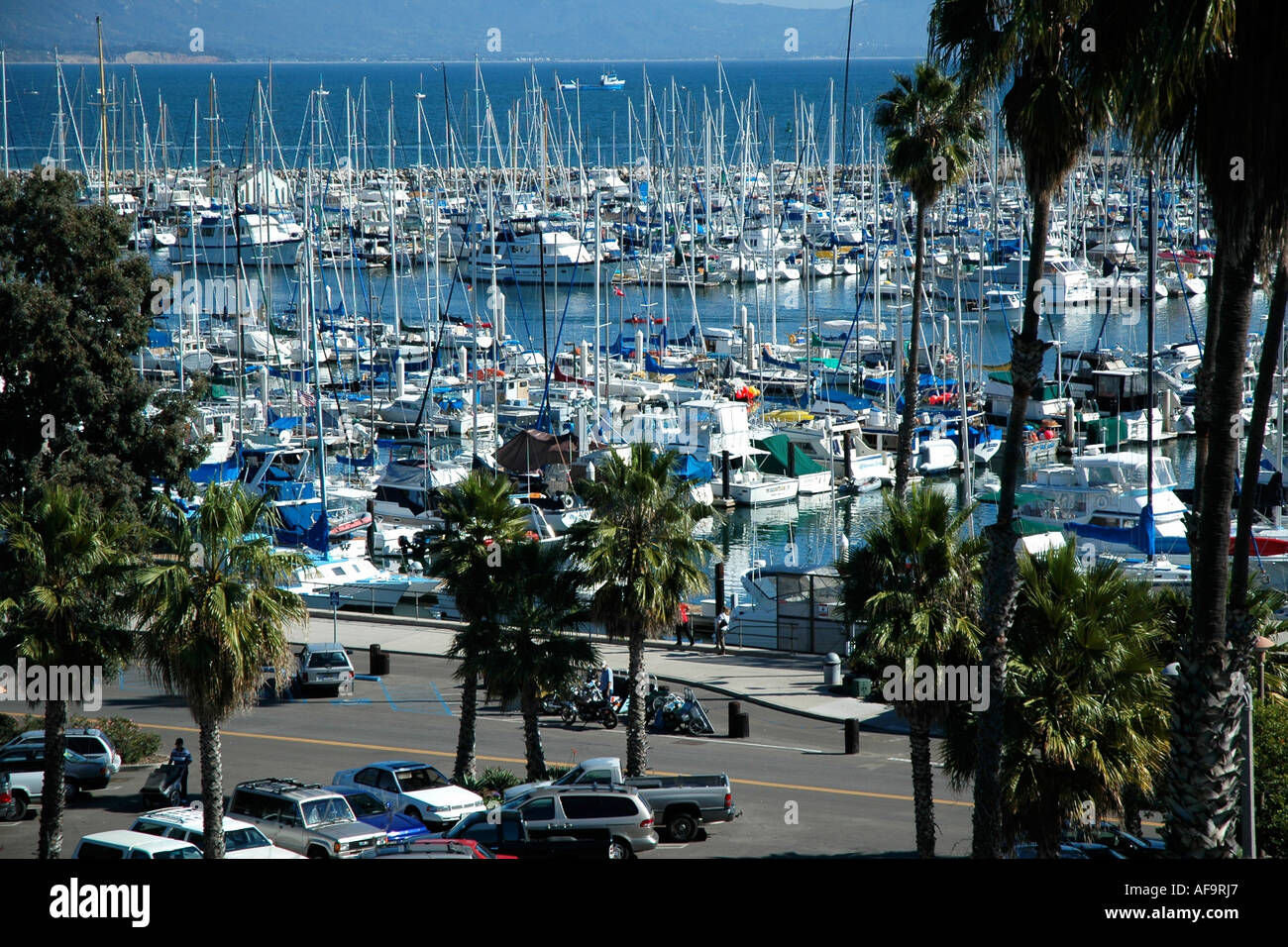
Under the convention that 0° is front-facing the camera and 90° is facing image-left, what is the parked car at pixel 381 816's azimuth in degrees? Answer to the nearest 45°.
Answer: approximately 315°

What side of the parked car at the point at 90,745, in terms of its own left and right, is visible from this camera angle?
left

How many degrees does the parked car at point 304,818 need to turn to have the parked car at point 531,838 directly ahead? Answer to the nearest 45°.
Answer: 0° — it already faces it

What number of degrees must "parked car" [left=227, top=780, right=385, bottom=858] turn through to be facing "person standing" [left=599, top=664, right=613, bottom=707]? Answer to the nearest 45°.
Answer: approximately 90° to its left

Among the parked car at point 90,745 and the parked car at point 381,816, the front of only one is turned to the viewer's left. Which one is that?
the parked car at point 90,745

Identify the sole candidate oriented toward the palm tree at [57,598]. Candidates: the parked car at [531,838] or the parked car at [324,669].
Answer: the parked car at [531,838]

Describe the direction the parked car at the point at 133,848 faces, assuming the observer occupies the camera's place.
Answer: facing the viewer and to the right of the viewer

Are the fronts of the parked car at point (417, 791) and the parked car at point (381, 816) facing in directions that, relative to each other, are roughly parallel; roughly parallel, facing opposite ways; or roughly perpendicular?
roughly parallel

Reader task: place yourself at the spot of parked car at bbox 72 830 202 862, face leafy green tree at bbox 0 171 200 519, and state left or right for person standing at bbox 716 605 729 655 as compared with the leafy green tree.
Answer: right

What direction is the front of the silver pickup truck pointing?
to the viewer's left

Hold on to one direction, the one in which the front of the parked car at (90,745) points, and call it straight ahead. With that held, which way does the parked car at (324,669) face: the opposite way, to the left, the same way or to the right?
to the right

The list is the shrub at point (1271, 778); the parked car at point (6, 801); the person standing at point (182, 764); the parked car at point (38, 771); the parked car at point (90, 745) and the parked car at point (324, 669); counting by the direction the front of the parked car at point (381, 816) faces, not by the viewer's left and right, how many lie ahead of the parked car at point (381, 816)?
1

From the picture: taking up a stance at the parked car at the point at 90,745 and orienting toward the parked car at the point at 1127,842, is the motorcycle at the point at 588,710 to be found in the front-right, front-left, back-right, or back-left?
front-left

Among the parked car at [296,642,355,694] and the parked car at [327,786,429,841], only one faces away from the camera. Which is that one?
the parked car at [296,642,355,694]

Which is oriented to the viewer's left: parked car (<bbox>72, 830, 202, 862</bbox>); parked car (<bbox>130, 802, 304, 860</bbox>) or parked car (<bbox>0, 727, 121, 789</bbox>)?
parked car (<bbox>0, 727, 121, 789</bbox>)

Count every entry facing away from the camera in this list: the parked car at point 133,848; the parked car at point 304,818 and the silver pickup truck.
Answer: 0

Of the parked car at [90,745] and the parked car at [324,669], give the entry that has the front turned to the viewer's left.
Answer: the parked car at [90,745]
